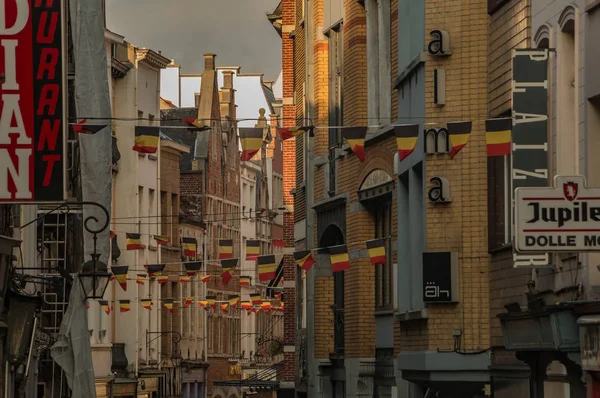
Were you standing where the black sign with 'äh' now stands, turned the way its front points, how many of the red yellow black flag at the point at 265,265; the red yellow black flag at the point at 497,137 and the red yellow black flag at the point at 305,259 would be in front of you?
1

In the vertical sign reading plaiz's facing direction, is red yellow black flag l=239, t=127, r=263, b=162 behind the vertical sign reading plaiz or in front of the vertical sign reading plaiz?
behind

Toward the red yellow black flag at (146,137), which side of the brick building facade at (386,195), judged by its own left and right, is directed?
front

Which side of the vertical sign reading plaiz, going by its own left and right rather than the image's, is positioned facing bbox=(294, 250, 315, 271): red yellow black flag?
back

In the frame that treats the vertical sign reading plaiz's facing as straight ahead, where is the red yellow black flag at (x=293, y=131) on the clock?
The red yellow black flag is roughly at 5 o'clock from the vertical sign reading plaiz.

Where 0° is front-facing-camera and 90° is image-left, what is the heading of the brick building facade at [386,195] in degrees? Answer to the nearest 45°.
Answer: approximately 45°

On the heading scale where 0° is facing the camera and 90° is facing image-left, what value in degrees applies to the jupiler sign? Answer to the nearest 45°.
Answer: approximately 0°

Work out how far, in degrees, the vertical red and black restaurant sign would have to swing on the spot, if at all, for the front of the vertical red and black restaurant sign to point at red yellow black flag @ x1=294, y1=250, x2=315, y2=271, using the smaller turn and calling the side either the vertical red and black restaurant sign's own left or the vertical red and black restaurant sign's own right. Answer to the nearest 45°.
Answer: approximately 135° to the vertical red and black restaurant sign's own left

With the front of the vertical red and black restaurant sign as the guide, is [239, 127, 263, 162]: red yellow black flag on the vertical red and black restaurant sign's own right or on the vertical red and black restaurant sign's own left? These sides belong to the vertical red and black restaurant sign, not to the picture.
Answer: on the vertical red and black restaurant sign's own left

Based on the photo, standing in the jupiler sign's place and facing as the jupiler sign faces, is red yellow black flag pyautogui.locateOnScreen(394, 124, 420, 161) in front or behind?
behind
